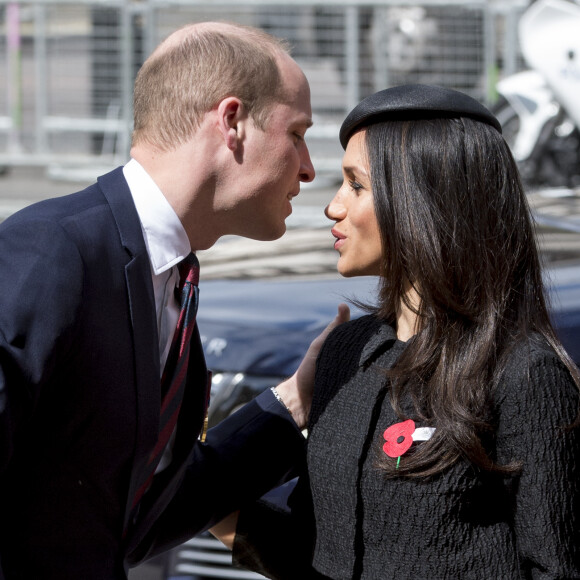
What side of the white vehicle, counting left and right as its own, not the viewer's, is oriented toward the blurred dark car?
left

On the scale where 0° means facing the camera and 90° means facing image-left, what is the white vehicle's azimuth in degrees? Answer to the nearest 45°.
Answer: approximately 90°
